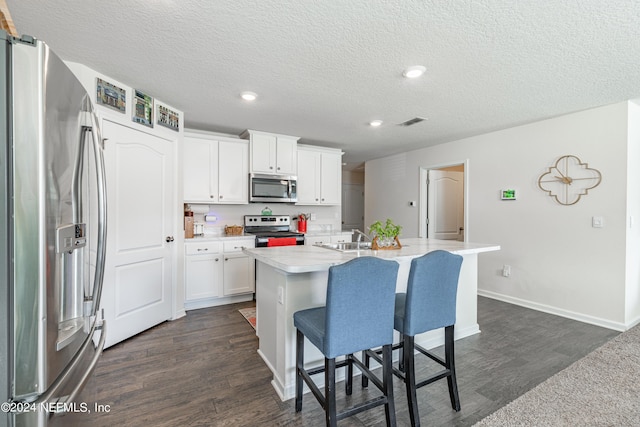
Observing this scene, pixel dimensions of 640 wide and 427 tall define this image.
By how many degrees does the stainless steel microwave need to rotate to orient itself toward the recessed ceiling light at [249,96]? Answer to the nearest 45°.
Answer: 0° — it already faces it

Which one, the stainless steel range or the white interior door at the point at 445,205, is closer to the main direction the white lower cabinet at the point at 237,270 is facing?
the white interior door

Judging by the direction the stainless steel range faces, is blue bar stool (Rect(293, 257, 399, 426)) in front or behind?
in front

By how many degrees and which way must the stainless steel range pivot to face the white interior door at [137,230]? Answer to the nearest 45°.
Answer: approximately 45° to its right

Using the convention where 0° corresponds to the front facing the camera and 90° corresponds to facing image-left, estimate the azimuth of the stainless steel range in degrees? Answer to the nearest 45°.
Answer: approximately 0°

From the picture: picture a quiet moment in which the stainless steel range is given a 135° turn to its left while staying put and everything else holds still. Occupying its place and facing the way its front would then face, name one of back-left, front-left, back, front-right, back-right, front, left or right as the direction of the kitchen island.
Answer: back-right

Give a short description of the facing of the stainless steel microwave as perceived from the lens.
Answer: facing the viewer

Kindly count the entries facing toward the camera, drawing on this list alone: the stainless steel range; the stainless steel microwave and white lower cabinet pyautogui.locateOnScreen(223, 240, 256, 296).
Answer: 3

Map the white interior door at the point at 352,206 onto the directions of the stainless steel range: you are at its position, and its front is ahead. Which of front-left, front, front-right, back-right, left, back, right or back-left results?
back-left

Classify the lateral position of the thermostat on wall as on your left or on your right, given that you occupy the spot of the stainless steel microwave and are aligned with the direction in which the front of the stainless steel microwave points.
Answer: on your left
